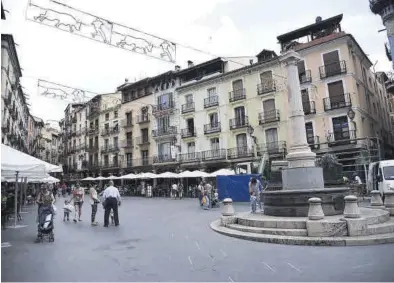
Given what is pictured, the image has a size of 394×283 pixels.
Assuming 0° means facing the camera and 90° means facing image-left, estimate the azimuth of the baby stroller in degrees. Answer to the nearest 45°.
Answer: approximately 0°

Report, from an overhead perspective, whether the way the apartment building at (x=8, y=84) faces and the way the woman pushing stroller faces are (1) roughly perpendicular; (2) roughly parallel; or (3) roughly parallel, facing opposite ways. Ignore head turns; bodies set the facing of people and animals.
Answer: roughly perpendicular

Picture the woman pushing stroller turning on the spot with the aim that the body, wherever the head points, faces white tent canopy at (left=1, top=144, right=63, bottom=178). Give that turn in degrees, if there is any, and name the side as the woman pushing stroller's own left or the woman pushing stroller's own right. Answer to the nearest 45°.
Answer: approximately 135° to the woman pushing stroller's own right

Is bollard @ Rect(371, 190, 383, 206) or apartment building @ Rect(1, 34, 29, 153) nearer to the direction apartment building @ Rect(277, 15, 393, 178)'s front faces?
the bollard

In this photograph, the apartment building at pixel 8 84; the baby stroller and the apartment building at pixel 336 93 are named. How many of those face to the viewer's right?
1

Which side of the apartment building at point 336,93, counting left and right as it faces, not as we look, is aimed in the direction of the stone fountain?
front

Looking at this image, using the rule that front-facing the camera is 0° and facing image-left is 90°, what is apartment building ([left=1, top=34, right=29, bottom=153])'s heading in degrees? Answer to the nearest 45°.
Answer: approximately 270°

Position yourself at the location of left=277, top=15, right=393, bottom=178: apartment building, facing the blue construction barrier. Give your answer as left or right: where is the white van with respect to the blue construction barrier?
left

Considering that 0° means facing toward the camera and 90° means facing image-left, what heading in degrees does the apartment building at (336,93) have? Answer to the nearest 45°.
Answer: approximately 0°

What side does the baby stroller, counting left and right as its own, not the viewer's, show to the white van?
left

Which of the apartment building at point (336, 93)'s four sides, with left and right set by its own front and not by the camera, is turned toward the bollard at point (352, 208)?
front

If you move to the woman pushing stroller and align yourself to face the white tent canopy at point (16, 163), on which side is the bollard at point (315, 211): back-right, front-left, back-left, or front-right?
back-right

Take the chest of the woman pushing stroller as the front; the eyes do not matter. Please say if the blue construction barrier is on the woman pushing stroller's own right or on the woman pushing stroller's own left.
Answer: on the woman pushing stroller's own left
